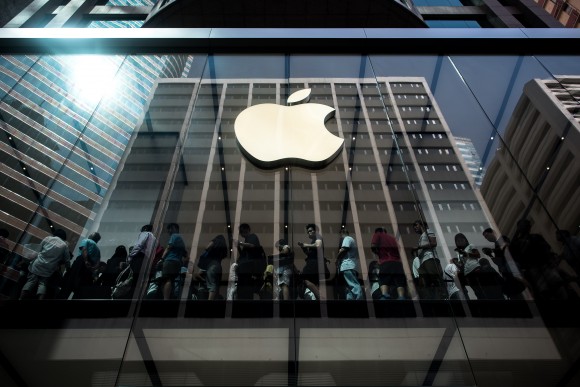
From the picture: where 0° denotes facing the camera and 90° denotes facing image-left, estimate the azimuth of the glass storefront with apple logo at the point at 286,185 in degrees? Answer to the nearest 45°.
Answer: approximately 0°
